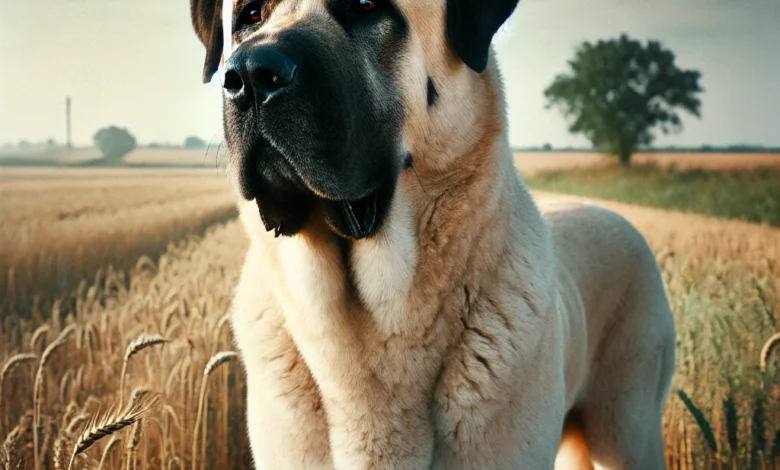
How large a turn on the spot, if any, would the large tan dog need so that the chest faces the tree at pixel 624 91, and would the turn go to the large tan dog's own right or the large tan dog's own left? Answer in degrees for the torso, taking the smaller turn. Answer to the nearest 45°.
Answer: approximately 135° to the large tan dog's own right

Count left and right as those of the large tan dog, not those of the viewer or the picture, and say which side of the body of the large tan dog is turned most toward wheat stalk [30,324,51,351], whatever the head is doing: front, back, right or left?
right

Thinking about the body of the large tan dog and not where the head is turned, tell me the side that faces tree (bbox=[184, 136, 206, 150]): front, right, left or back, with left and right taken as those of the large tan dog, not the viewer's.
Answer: right

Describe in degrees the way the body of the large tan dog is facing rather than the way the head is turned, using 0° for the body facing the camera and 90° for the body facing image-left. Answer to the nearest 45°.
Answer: approximately 45°

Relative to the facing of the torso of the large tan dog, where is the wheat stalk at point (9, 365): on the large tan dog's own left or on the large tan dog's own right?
on the large tan dog's own right
